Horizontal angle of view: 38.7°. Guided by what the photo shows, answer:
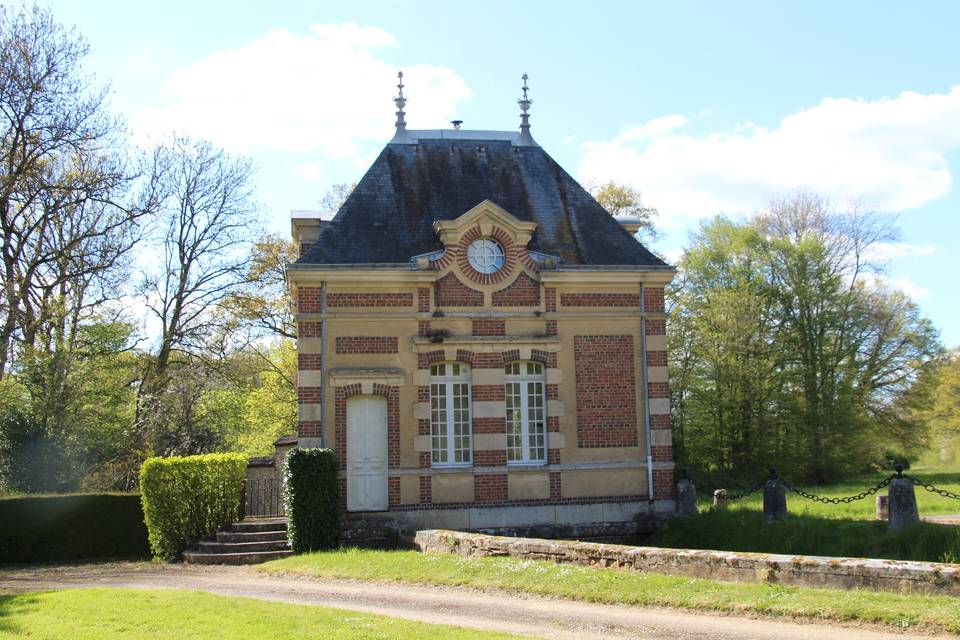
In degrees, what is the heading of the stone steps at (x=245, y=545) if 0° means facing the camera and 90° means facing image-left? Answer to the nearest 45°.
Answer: approximately 0°

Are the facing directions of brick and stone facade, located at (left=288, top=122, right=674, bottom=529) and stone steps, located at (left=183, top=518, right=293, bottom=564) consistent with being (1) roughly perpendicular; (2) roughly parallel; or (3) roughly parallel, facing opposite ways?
roughly parallel

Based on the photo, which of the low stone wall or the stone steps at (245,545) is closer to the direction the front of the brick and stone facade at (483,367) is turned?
the low stone wall

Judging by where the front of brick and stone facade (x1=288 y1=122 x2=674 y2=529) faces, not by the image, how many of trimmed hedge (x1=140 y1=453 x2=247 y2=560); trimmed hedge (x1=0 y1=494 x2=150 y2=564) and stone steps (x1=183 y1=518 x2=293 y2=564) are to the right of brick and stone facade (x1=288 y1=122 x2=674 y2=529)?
3

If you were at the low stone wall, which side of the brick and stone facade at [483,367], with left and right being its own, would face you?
front

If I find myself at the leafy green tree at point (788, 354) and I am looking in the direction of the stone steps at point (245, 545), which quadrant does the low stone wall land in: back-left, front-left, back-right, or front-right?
front-left

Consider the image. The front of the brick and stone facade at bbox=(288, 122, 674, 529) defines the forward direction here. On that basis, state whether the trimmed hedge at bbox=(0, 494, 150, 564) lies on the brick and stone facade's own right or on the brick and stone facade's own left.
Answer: on the brick and stone facade's own right

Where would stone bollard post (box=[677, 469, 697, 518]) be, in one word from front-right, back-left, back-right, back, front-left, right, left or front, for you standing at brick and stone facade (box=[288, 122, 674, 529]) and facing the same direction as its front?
left

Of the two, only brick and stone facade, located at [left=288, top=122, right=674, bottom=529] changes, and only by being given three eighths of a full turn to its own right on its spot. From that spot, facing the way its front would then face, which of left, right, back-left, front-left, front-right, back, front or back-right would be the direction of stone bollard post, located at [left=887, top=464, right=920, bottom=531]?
back

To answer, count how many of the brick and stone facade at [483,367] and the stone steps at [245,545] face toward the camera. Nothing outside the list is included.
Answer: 2

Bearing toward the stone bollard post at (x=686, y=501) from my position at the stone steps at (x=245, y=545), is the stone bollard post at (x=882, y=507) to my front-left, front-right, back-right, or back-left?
front-right

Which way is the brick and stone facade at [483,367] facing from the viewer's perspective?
toward the camera
